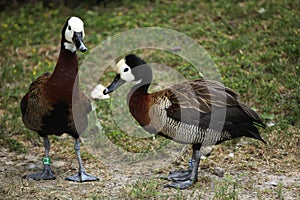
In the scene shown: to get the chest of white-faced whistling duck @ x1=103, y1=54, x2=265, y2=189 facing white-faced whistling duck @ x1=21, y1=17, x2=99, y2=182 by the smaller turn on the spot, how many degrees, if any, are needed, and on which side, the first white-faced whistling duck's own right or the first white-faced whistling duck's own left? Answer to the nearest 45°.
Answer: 0° — it already faces it

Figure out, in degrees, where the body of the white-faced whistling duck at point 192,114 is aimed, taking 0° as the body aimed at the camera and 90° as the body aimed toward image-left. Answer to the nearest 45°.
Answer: approximately 90°
